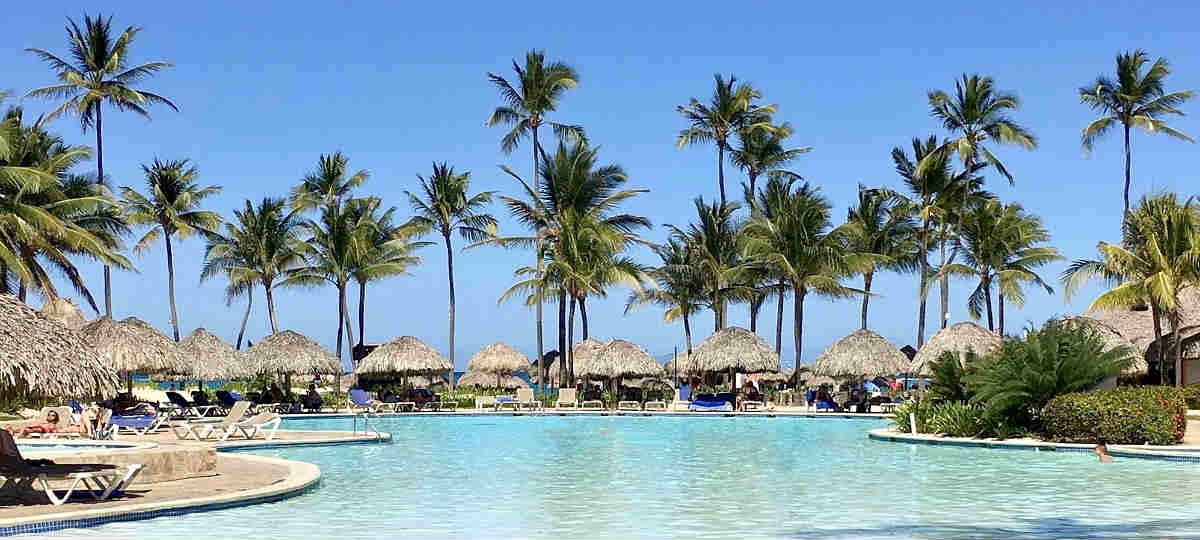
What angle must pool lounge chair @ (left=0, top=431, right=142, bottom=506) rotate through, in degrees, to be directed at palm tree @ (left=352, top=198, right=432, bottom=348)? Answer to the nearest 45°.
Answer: approximately 90° to its left

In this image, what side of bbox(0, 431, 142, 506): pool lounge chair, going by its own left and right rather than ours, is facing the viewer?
right

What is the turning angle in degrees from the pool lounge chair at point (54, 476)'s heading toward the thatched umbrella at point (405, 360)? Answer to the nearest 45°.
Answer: approximately 90° to its left

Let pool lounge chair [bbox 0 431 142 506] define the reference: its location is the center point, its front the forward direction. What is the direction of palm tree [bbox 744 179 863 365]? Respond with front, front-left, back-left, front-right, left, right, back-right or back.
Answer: front-left

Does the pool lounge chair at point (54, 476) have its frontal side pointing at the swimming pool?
yes
